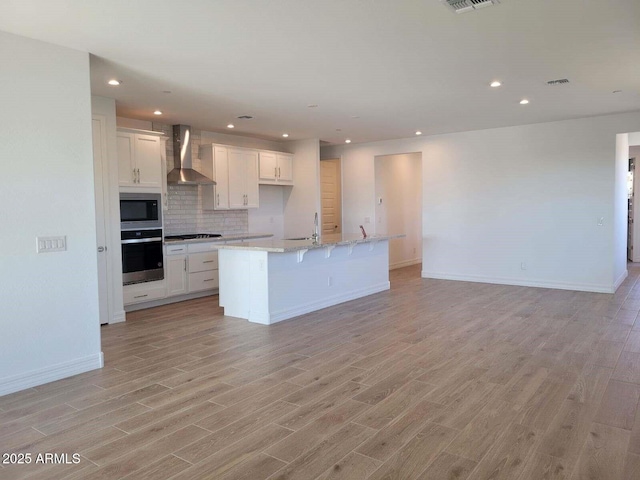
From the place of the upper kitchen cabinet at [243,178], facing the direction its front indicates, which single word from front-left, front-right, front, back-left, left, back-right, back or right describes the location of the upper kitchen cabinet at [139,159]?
right

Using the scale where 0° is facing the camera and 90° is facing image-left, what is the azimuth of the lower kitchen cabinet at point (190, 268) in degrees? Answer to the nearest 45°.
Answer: approximately 315°

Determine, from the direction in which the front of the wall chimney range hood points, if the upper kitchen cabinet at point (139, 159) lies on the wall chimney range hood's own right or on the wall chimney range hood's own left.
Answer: on the wall chimney range hood's own right
